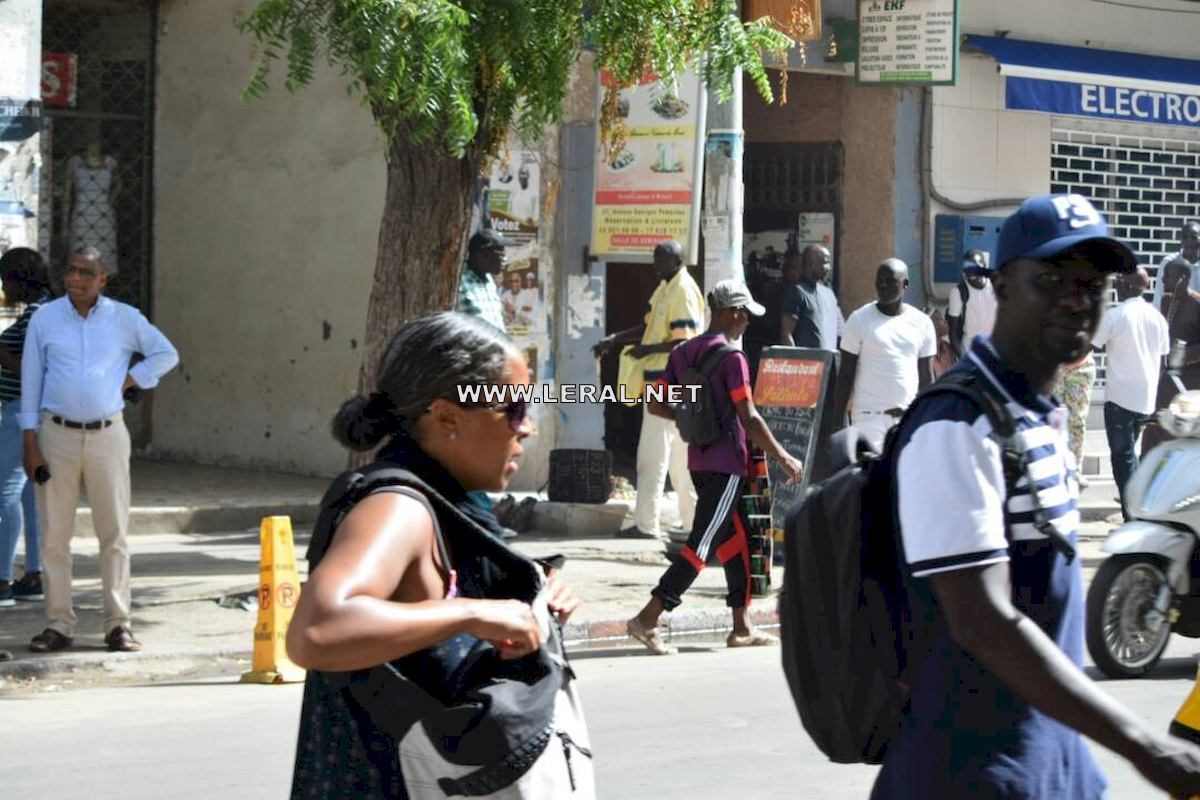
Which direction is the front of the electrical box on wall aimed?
toward the camera

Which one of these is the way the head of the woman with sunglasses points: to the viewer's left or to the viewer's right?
to the viewer's right

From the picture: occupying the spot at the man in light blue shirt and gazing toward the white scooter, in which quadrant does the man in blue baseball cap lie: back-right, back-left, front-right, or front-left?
front-right

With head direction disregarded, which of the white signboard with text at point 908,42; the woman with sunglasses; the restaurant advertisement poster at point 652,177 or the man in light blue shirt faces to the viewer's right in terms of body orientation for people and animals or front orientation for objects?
the woman with sunglasses

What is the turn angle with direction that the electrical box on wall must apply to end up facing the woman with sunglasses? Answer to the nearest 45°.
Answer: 0° — it already faces them

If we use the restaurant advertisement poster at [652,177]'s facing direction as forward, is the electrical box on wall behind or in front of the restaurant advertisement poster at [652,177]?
behind

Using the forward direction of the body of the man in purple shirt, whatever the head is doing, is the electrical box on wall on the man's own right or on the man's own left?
on the man's own left

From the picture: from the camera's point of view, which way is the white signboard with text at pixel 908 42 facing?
toward the camera

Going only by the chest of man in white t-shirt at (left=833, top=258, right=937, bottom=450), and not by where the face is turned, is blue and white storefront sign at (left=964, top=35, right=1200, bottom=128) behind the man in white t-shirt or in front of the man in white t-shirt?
behind

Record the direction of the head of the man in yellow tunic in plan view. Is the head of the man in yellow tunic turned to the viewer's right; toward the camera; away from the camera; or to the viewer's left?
to the viewer's left

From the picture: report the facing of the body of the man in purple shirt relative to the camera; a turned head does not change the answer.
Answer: to the viewer's right
